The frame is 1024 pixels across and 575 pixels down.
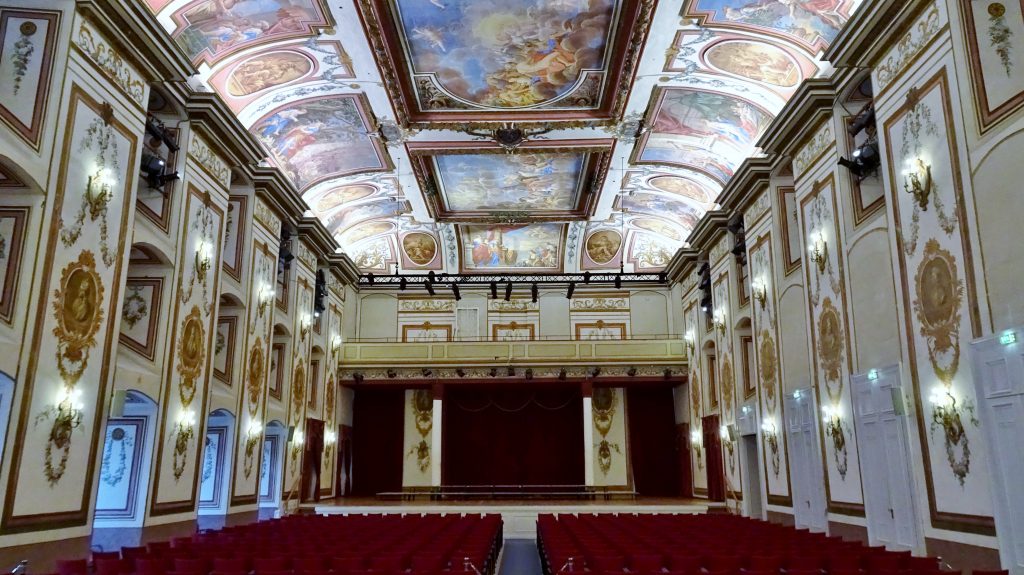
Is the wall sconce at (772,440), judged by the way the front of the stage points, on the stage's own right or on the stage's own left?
on the stage's own left

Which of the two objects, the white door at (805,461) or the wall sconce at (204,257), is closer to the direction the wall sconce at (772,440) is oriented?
the wall sconce

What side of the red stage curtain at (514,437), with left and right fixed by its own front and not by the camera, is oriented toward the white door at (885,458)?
front

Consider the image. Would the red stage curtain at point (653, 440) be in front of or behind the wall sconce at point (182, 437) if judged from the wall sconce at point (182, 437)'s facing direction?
in front

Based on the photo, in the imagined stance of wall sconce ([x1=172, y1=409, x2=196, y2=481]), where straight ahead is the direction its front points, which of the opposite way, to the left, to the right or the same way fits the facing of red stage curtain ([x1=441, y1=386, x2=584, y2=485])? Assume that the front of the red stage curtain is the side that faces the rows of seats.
to the right

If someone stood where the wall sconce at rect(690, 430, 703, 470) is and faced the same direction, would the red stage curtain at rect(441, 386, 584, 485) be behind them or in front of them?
in front

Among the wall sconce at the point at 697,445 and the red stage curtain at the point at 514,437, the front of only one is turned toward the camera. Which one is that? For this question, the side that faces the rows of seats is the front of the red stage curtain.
the red stage curtain

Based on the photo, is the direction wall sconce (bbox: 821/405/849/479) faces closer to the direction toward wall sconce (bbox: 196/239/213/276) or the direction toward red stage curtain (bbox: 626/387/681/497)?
the wall sconce

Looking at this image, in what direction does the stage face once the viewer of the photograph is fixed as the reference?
facing the viewer

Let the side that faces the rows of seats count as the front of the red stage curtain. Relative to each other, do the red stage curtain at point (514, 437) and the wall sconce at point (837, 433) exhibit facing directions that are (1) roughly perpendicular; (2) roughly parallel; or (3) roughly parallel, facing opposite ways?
roughly perpendicular

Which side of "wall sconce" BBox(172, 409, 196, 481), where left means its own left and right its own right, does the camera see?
right

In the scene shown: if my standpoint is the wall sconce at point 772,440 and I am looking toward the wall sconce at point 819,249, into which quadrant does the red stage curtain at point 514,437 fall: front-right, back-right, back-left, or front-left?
back-right

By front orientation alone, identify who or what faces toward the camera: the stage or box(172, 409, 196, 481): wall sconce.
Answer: the stage

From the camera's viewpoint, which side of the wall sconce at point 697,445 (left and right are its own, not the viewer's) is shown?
left

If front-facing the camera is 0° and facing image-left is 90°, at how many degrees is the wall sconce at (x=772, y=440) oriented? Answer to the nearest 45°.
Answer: approximately 90°

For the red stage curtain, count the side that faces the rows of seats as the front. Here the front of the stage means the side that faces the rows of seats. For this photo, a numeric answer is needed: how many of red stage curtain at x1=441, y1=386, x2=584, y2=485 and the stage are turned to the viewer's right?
0

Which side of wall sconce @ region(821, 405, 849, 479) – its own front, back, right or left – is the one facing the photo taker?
left

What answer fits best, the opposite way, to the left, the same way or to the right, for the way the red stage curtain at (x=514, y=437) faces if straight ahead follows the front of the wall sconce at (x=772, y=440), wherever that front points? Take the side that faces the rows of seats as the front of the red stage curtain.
to the left

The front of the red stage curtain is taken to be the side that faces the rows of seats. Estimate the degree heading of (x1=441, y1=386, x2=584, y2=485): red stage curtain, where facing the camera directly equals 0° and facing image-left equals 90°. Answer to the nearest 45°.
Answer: approximately 0°
